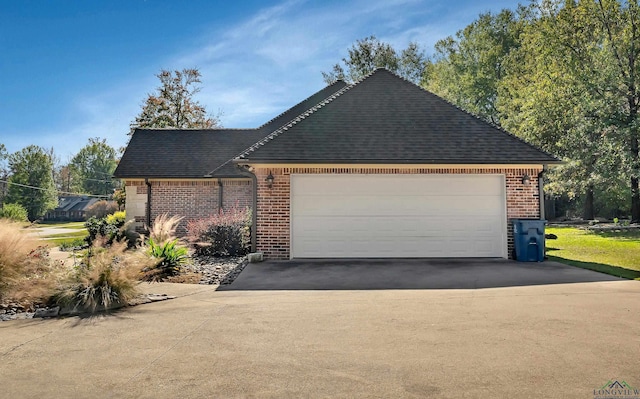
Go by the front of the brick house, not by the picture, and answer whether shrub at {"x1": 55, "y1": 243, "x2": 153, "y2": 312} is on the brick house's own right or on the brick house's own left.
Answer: on the brick house's own right

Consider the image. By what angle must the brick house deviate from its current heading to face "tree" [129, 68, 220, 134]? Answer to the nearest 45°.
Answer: approximately 135° to its right

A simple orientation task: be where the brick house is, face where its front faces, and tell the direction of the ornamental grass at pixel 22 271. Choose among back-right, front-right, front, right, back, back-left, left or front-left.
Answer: front-right

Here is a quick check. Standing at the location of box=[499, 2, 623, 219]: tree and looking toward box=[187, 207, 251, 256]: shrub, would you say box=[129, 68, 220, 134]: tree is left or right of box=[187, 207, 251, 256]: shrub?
right

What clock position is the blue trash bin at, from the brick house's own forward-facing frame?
The blue trash bin is roughly at 9 o'clock from the brick house.

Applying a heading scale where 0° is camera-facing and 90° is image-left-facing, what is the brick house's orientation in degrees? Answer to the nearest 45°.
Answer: approximately 0°

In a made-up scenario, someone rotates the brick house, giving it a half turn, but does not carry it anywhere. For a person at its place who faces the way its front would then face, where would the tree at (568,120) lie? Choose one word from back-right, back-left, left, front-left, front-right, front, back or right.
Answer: front-right

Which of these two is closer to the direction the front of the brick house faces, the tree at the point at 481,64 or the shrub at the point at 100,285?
the shrub
